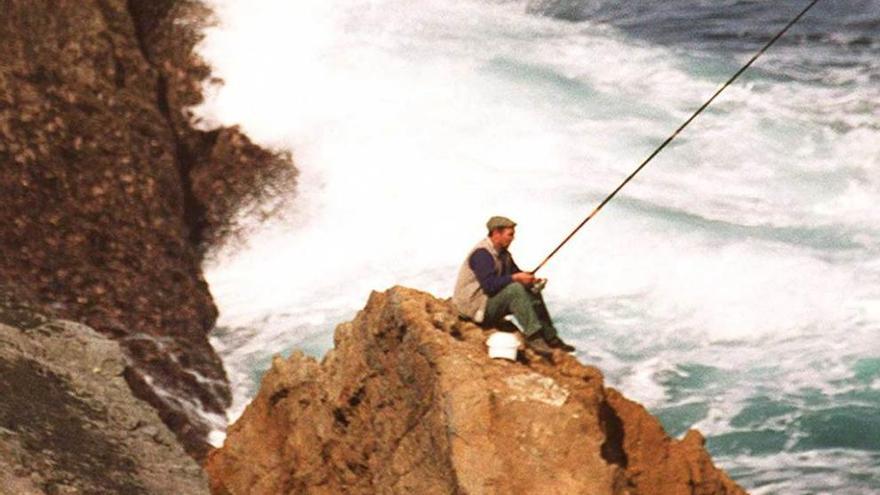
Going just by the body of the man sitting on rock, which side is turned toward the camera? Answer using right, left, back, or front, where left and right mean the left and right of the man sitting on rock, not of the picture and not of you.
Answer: right

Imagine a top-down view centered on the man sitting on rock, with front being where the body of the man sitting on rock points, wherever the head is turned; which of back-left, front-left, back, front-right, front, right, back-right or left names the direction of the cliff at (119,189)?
back-left
